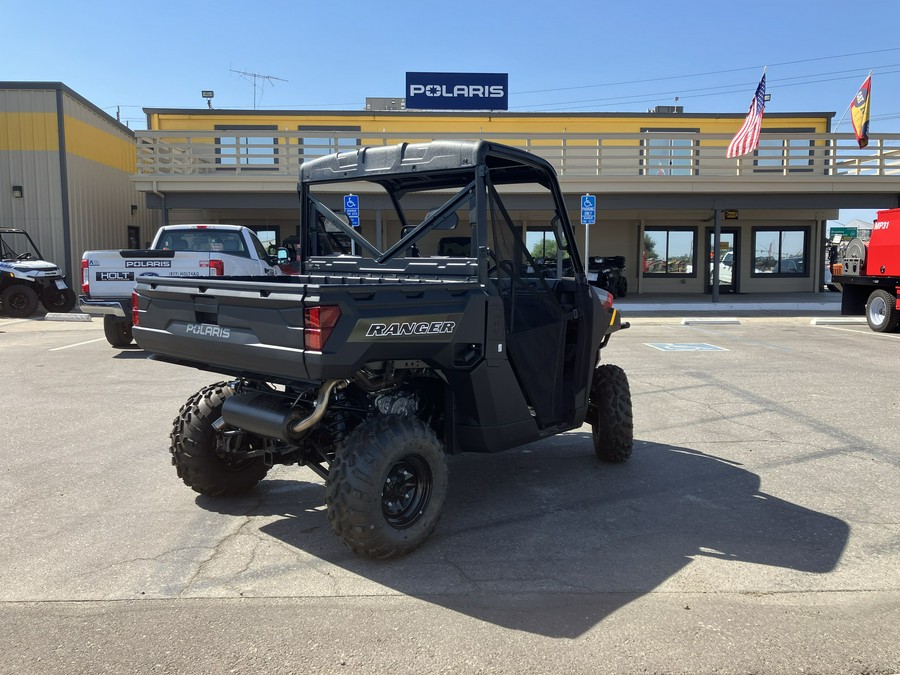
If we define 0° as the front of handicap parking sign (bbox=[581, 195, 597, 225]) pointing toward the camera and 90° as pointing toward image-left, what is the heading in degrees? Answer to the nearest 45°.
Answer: approximately 0°

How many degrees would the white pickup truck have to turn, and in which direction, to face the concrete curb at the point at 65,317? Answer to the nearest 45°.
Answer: approximately 45° to its left

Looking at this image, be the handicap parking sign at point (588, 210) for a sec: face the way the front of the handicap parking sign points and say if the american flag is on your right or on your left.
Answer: on your left

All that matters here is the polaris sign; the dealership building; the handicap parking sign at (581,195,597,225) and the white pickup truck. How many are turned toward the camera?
3

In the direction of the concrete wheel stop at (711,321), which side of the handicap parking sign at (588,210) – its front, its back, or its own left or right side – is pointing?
left

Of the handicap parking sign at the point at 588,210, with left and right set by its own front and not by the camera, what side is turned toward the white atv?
right

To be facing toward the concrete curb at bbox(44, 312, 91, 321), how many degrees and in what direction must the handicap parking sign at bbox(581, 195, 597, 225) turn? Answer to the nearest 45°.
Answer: approximately 90° to its right

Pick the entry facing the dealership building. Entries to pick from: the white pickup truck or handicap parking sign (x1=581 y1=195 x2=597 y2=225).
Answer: the white pickup truck

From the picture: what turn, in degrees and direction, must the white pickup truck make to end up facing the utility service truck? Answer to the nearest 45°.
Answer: approximately 45° to its right

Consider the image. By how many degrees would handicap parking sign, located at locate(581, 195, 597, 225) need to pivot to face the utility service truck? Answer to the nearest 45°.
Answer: approximately 90° to its left
